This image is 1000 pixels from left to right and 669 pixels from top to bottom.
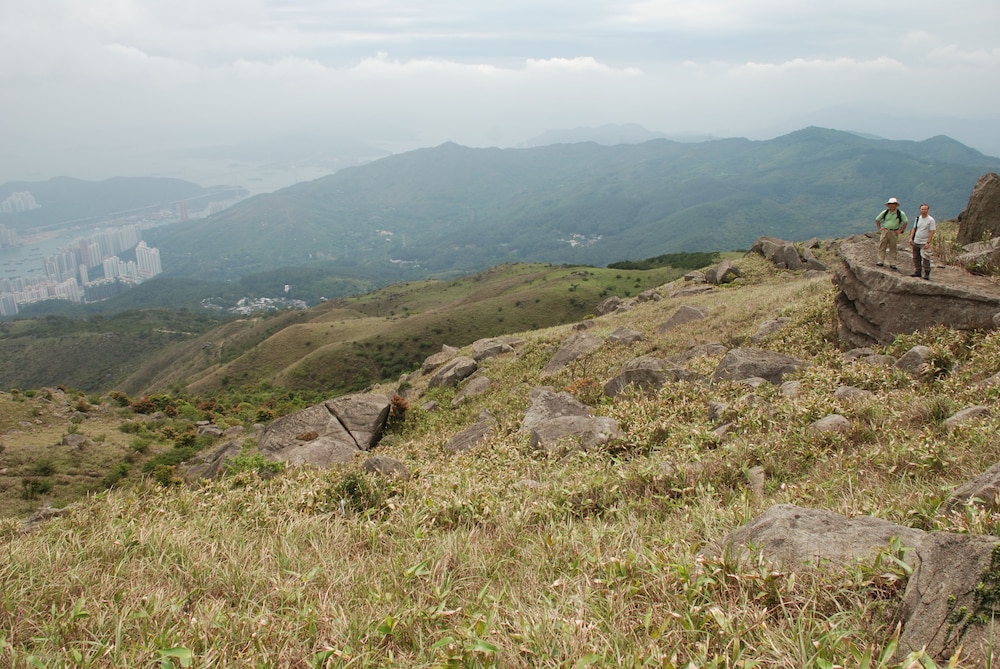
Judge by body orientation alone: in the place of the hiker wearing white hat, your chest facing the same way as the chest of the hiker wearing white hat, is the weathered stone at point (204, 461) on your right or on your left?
on your right

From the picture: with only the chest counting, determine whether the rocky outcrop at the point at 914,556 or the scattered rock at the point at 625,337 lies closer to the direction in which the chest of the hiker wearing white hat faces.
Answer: the rocky outcrop

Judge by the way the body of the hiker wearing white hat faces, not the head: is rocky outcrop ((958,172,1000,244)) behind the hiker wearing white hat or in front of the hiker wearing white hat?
behind

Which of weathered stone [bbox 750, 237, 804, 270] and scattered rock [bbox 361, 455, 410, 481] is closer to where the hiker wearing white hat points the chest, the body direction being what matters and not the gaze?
the scattered rock

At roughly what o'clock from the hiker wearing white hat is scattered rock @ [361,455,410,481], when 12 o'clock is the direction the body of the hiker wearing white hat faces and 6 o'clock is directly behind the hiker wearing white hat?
The scattered rock is roughly at 1 o'clock from the hiker wearing white hat.

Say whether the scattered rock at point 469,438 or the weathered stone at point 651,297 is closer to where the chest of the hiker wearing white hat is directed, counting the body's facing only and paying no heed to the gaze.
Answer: the scattered rock

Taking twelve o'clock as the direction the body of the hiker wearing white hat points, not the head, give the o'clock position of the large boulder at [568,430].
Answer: The large boulder is roughly at 1 o'clock from the hiker wearing white hat.

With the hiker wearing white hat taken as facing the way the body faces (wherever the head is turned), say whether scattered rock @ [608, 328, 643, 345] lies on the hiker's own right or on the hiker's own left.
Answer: on the hiker's own right

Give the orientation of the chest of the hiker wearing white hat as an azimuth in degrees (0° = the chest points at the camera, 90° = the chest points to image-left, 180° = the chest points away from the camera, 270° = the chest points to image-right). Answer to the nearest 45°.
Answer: approximately 0°

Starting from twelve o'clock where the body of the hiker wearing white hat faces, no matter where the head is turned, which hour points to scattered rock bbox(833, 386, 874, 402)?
The scattered rock is roughly at 12 o'clock from the hiker wearing white hat.
